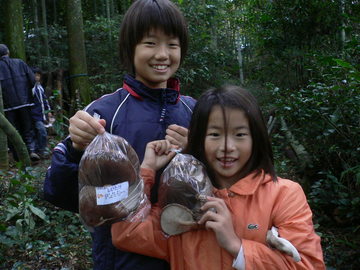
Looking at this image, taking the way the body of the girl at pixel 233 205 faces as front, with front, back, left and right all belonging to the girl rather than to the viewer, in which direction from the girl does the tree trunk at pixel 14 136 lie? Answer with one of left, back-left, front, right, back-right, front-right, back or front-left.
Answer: back-right

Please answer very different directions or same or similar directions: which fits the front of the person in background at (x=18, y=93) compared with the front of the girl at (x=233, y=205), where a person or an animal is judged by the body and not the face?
very different directions

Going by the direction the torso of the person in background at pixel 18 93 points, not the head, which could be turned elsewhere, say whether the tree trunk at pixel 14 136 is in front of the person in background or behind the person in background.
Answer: behind

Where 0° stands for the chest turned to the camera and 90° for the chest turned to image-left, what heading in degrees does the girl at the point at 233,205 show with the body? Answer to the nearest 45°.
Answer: approximately 0°

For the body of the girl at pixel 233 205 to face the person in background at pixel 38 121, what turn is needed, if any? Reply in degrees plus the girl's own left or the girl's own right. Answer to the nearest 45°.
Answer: approximately 135° to the girl's own right

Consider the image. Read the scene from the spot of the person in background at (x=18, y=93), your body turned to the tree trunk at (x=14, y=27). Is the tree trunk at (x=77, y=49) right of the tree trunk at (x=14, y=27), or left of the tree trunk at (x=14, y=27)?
right
